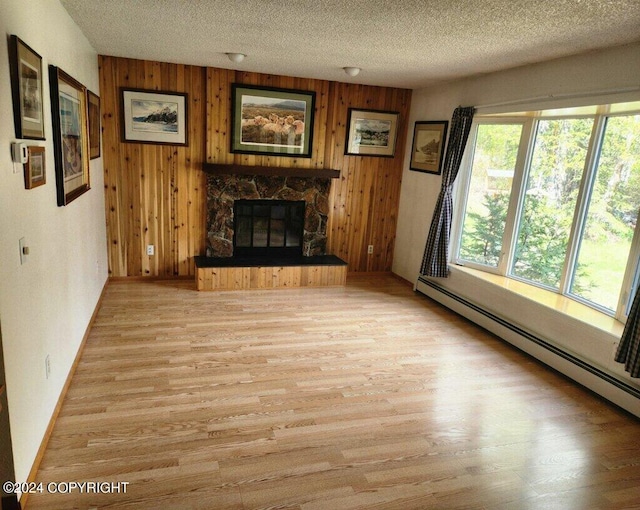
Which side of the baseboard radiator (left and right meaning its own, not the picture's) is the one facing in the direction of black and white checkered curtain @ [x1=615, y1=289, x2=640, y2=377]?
left

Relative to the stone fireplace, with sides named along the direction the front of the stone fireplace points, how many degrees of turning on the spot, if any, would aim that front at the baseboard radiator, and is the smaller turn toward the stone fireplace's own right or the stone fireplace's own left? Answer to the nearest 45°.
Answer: approximately 45° to the stone fireplace's own left

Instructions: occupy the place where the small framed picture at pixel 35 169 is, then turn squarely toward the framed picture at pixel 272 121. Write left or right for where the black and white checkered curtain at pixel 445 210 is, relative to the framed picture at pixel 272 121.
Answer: right

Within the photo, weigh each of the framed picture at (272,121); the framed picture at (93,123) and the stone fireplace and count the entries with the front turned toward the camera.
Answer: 2

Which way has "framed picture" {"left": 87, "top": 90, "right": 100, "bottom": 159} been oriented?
to the viewer's right

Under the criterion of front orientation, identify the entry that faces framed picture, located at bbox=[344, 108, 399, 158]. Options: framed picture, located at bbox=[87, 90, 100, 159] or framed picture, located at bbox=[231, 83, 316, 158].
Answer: framed picture, located at bbox=[87, 90, 100, 159]

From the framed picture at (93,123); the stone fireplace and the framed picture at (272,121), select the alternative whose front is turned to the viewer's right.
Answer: the framed picture at (93,123)

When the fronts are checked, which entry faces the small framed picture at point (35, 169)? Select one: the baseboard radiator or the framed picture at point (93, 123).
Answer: the baseboard radiator

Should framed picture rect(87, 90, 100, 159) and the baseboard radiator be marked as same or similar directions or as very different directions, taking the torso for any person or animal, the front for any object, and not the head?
very different directions

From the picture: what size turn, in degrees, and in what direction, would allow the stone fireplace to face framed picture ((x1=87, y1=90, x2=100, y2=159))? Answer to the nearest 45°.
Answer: approximately 45° to its right

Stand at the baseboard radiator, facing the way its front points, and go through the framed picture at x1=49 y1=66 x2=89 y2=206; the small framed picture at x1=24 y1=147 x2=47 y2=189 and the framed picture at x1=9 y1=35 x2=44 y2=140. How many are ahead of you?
3

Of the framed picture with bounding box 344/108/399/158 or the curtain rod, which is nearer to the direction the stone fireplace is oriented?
the curtain rod

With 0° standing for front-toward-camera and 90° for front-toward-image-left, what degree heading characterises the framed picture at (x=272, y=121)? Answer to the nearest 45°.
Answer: approximately 0°
